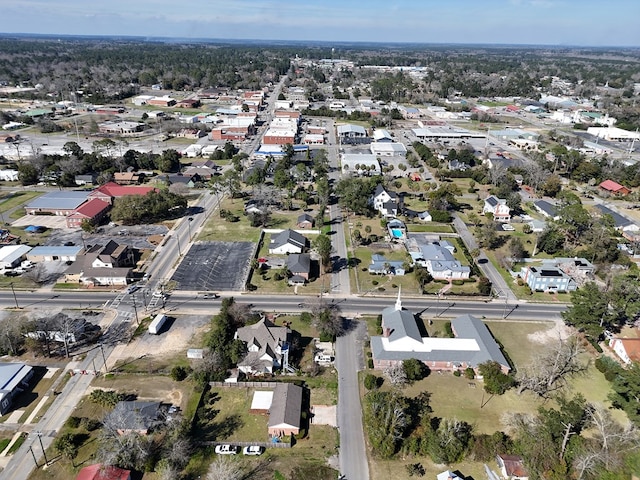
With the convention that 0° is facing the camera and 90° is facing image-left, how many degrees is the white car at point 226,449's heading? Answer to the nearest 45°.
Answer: approximately 90°

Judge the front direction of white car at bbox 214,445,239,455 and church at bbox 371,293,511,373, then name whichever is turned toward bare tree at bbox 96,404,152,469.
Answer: the white car

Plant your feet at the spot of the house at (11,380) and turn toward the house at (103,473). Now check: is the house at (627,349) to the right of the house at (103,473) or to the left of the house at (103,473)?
left

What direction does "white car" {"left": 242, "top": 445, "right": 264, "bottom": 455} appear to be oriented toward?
to the viewer's left
